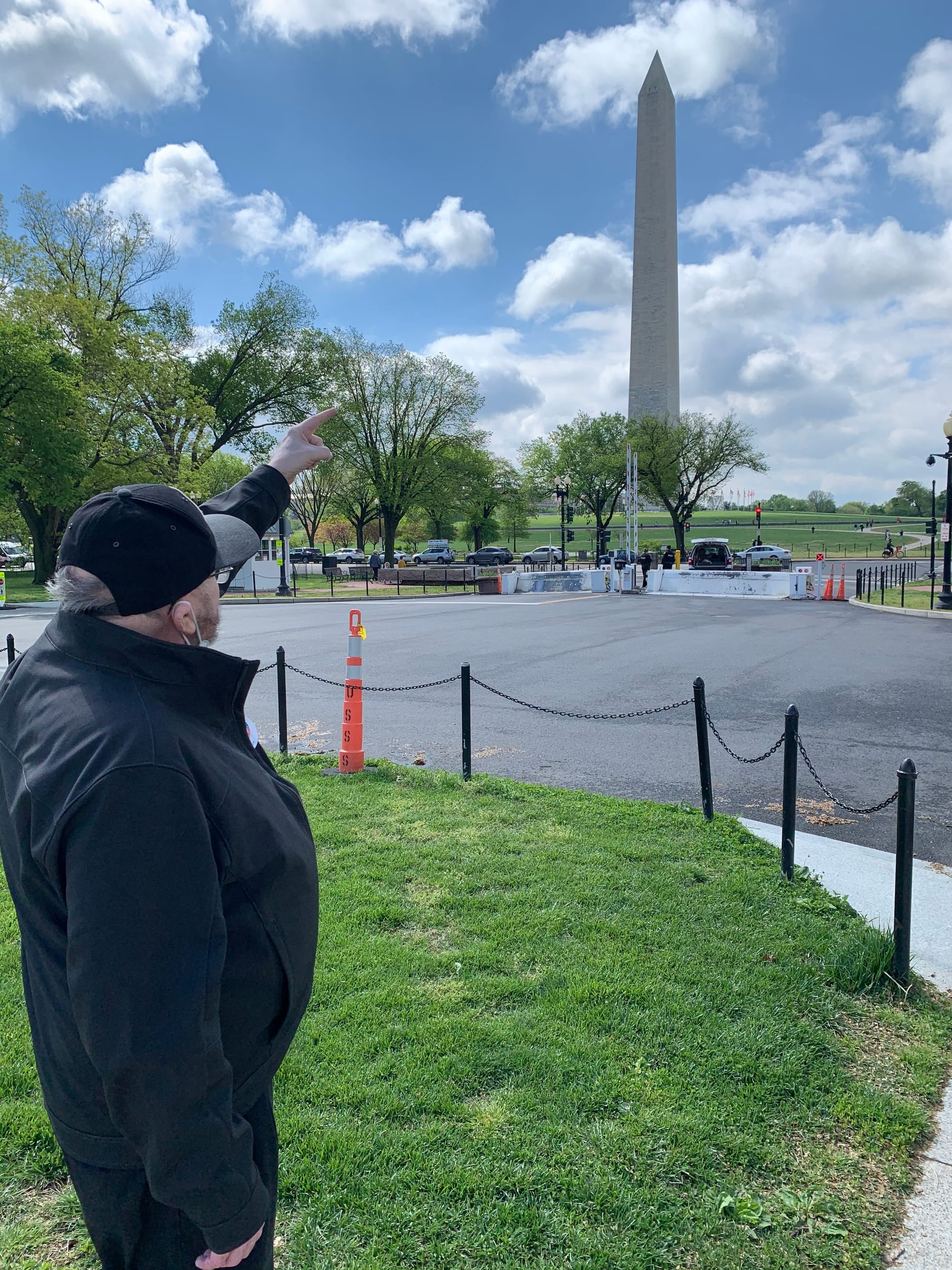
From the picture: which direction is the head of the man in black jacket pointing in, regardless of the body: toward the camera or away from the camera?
away from the camera

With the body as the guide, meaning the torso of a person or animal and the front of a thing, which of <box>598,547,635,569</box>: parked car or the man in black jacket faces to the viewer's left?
the parked car

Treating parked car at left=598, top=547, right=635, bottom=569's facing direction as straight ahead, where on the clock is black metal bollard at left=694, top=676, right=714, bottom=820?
The black metal bollard is roughly at 9 o'clock from the parked car.

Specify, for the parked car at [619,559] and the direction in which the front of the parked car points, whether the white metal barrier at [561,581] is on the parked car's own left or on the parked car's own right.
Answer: on the parked car's own left

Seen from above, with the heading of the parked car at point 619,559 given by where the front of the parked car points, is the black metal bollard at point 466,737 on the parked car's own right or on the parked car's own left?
on the parked car's own left

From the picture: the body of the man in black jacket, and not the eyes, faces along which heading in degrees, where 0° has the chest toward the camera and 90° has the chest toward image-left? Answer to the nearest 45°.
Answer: approximately 225°

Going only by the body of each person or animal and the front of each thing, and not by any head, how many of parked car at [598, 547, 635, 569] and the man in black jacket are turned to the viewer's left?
1

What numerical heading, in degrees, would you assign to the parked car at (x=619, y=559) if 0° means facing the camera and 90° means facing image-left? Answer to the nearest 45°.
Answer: approximately 90°
